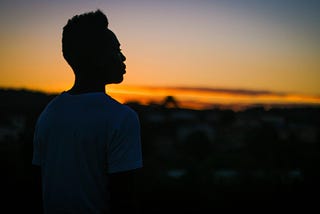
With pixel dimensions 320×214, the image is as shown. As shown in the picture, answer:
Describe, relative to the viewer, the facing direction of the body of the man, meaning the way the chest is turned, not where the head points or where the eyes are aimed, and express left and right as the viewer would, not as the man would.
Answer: facing away from the viewer and to the right of the viewer

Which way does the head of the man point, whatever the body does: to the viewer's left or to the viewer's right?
to the viewer's right
